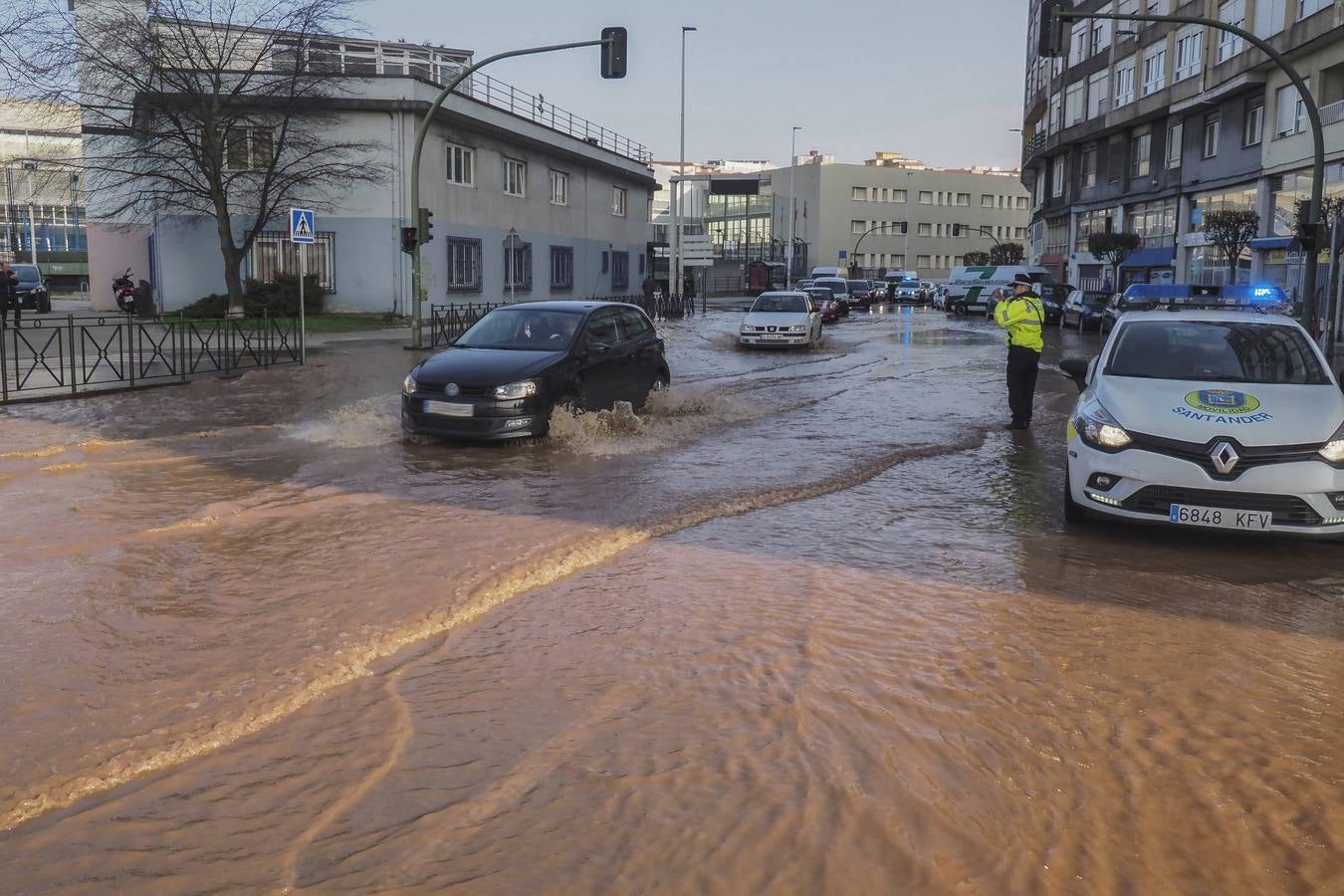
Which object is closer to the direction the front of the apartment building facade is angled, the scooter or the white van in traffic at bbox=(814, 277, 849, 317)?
the scooter

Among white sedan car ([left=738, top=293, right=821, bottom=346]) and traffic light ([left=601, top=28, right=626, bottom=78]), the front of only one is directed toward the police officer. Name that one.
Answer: the white sedan car

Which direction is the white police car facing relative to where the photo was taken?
toward the camera

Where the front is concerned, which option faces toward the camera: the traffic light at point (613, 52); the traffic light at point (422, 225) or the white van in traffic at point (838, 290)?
the white van in traffic

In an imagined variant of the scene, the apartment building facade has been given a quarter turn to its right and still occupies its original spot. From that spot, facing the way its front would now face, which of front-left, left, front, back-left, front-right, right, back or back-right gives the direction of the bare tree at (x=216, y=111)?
left

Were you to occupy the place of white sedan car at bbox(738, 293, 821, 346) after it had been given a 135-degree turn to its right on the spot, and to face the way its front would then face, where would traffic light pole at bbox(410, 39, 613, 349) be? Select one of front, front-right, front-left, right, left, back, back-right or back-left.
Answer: left

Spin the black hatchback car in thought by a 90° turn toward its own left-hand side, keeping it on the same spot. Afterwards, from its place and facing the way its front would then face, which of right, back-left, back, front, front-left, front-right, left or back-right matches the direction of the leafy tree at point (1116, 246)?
left

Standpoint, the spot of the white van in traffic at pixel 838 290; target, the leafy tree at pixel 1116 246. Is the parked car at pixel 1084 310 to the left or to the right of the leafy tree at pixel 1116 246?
right

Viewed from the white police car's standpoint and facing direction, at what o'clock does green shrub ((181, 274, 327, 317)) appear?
The green shrub is roughly at 4 o'clock from the white police car.

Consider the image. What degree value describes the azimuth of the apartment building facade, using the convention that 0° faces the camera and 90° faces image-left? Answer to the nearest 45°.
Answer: approximately 45°

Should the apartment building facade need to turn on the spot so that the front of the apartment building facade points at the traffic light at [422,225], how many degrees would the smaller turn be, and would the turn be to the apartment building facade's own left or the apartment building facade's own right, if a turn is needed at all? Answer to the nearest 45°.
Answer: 0° — it already faces it

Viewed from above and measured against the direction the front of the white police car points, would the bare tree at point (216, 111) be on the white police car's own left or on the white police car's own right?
on the white police car's own right
